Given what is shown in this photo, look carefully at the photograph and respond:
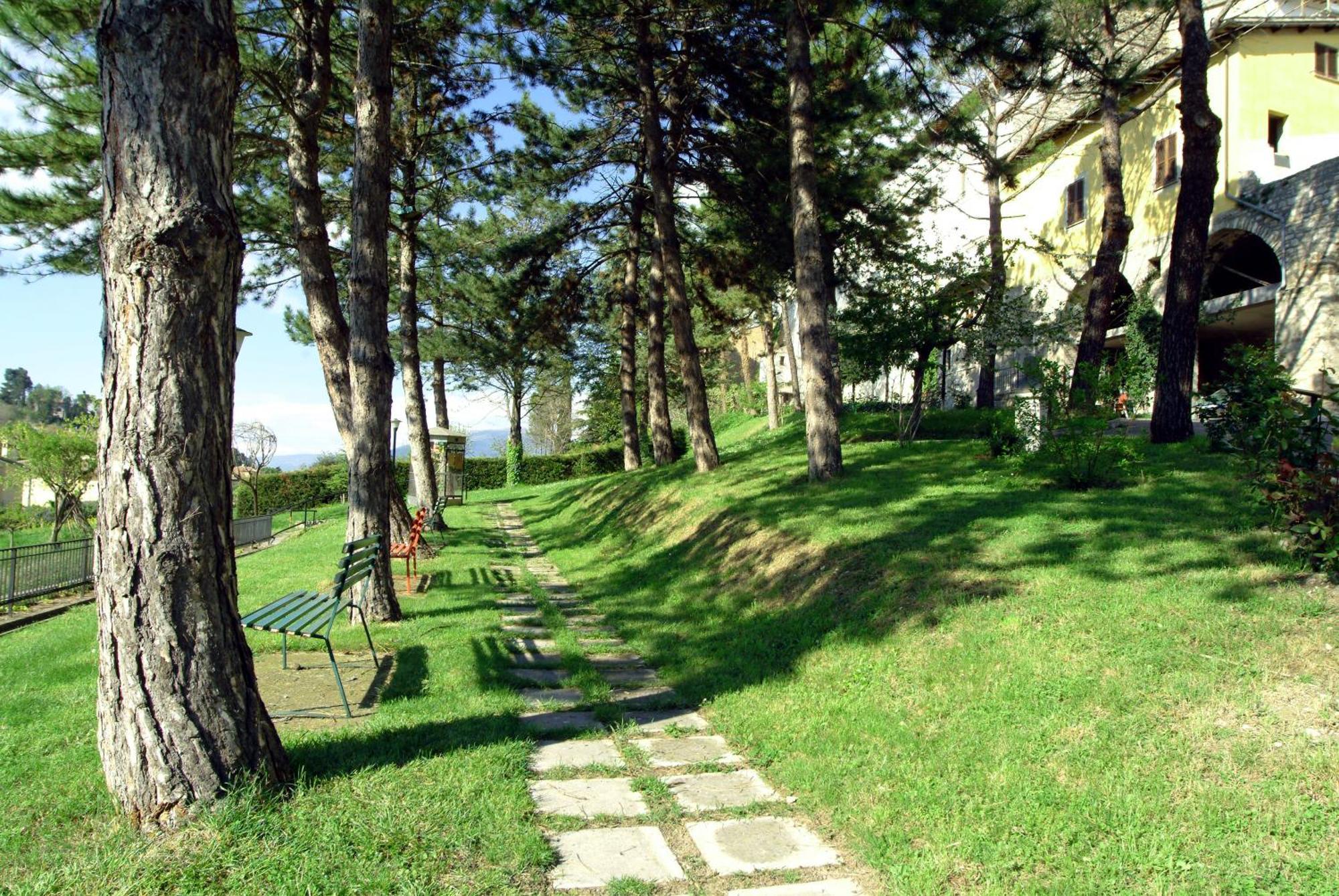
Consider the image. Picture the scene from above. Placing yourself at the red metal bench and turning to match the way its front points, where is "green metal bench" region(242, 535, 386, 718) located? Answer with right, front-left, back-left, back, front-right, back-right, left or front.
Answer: left

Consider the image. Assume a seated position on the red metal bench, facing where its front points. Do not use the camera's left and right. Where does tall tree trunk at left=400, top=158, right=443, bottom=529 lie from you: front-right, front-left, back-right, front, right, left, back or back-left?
right

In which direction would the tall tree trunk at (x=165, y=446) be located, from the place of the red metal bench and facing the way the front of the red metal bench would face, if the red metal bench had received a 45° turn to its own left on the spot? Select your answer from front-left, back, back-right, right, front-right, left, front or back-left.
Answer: front-left

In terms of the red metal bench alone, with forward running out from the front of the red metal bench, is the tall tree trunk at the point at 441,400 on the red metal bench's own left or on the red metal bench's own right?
on the red metal bench's own right

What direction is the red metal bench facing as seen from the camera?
to the viewer's left

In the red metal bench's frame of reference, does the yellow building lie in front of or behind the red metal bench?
behind

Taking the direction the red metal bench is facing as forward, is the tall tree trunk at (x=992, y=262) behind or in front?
behind

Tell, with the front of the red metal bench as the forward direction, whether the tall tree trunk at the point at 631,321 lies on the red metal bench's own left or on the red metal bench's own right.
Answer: on the red metal bench's own right

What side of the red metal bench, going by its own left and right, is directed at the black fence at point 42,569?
front

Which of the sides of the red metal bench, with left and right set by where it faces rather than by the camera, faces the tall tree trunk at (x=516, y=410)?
right

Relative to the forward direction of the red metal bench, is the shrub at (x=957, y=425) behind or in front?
behind
